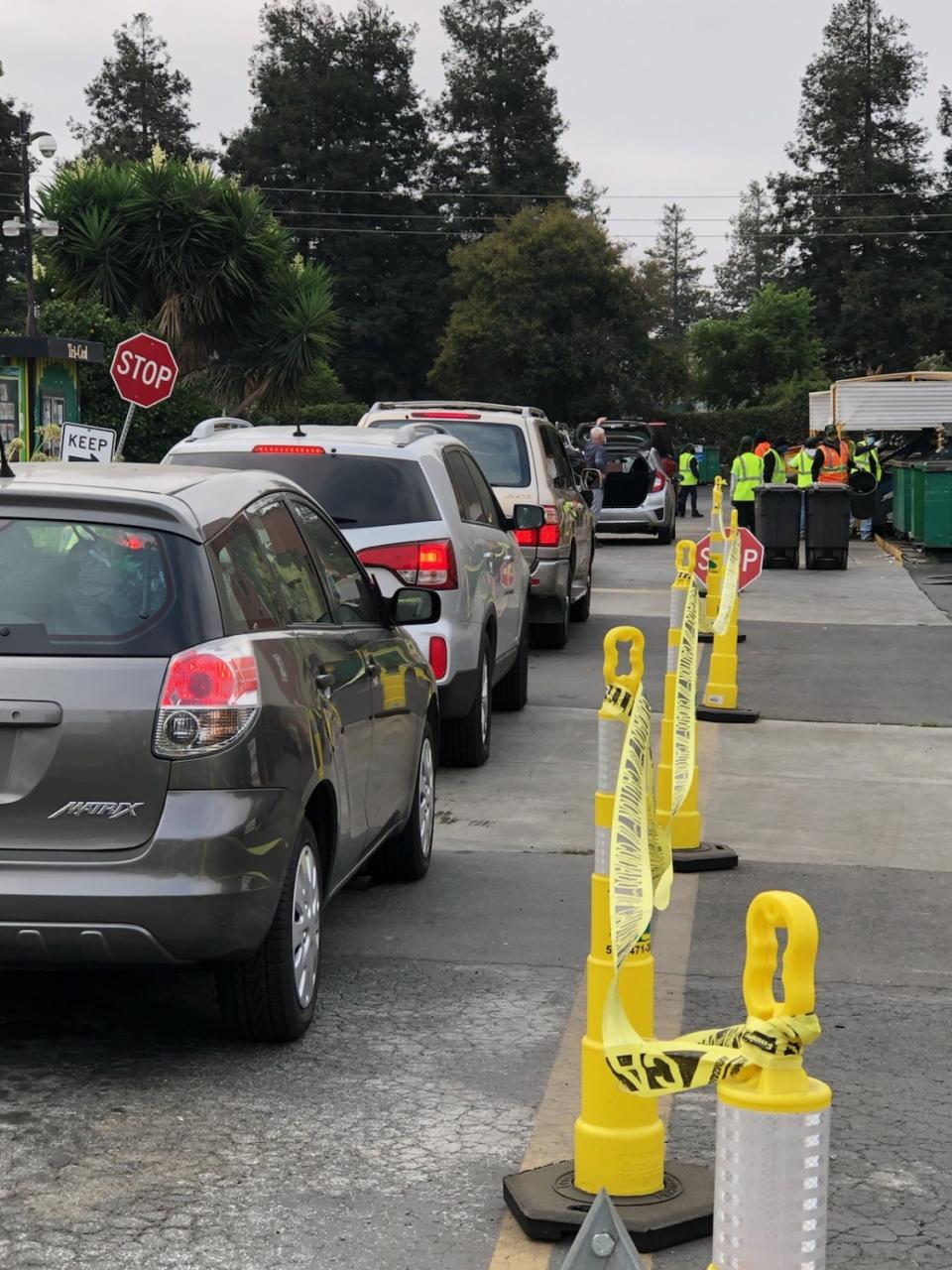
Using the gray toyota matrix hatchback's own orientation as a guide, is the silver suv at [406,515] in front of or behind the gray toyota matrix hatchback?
in front

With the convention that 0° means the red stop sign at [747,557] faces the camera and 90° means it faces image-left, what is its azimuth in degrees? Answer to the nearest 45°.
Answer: approximately 0°

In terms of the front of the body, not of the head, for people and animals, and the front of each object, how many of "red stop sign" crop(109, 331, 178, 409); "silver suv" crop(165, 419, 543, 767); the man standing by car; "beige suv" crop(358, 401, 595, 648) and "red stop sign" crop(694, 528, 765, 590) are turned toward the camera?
2

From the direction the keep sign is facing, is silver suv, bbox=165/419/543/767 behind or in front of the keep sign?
in front

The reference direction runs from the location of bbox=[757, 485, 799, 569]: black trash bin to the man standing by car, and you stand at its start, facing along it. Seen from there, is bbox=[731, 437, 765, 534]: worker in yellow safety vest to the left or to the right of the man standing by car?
right

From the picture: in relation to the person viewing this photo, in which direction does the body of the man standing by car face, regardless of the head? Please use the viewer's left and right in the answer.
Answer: facing to the right of the viewer

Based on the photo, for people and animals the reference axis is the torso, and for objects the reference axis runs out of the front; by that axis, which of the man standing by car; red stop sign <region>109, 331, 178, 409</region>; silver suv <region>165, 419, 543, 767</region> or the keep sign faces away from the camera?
the silver suv

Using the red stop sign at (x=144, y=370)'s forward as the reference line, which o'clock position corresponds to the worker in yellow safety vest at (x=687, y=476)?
The worker in yellow safety vest is roughly at 7 o'clock from the red stop sign.

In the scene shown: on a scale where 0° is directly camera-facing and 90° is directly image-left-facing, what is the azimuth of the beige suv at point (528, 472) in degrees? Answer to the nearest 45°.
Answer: approximately 180°

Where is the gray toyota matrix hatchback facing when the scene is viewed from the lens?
facing away from the viewer

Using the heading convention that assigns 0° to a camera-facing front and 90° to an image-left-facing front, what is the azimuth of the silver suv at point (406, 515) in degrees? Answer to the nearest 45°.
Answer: approximately 180°

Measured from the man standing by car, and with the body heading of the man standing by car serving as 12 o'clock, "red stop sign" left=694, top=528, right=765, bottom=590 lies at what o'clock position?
The red stop sign is roughly at 3 o'clock from the man standing by car.

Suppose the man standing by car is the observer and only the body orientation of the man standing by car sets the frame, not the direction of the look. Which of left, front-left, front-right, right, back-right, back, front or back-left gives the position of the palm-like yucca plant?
back-left

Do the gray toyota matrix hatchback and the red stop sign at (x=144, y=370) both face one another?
yes

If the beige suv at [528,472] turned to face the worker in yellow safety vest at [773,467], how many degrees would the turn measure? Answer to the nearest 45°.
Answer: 0° — it already faces them
